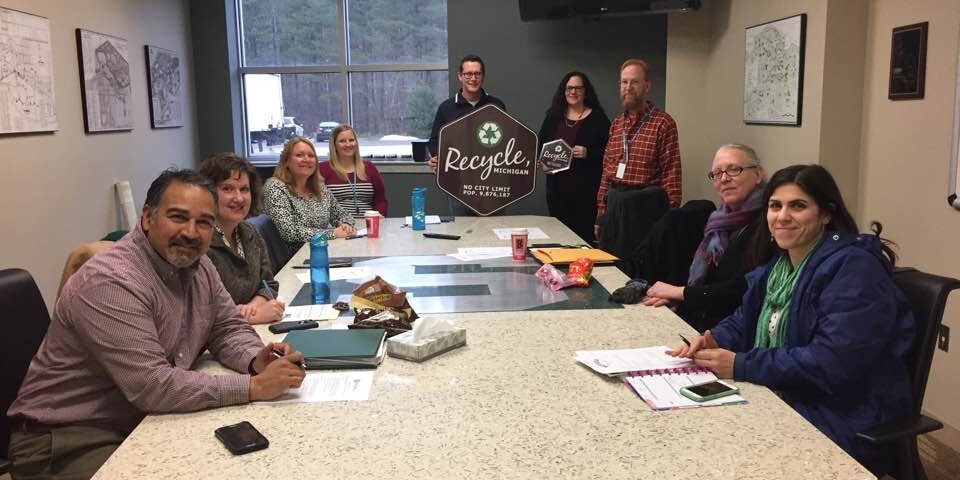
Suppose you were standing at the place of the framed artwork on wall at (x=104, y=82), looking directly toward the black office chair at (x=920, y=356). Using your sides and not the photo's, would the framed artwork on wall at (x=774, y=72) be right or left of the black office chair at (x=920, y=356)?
left

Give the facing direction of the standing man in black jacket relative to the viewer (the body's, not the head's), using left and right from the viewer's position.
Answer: facing the viewer

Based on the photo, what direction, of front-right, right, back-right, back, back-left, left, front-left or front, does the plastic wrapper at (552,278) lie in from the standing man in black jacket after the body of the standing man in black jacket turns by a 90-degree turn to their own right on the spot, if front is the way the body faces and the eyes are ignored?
left

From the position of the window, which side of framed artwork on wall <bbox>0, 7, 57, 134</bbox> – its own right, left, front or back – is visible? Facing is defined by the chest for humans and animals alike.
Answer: left

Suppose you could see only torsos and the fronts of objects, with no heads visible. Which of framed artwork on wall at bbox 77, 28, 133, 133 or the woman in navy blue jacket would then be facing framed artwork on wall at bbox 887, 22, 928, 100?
framed artwork on wall at bbox 77, 28, 133, 133

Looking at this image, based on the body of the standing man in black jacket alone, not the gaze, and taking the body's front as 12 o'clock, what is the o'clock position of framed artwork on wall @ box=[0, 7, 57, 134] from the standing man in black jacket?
The framed artwork on wall is roughly at 2 o'clock from the standing man in black jacket.

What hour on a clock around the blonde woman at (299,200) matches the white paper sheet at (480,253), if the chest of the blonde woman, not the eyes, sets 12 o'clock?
The white paper sheet is roughly at 12 o'clock from the blonde woman.

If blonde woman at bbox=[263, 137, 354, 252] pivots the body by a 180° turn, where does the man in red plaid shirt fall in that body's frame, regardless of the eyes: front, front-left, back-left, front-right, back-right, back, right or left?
back-right

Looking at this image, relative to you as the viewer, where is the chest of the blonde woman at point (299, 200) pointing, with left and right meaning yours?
facing the viewer and to the right of the viewer

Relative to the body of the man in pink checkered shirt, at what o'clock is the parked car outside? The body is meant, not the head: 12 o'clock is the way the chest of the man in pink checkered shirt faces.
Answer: The parked car outside is roughly at 8 o'clock from the man in pink checkered shirt.

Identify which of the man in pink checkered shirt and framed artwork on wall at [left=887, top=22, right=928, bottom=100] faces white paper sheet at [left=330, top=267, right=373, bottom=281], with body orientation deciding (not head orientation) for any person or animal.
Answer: the framed artwork on wall

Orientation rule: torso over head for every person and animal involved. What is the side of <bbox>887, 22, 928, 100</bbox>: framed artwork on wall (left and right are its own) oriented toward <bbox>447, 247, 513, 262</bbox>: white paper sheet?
front

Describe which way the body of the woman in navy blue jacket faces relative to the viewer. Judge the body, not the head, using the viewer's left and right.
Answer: facing the viewer and to the left of the viewer

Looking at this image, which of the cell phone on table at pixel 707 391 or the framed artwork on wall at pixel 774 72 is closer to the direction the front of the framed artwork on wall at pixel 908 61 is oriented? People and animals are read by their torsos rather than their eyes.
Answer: the cell phone on table

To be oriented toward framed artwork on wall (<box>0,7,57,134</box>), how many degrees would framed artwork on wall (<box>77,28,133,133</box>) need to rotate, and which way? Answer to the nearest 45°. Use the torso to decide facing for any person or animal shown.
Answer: approximately 90° to its right

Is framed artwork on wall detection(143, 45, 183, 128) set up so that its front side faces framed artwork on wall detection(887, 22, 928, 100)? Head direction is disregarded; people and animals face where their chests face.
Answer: yes

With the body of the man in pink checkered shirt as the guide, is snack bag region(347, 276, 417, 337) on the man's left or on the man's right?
on the man's left

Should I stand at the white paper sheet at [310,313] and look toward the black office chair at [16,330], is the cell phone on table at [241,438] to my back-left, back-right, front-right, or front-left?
front-left

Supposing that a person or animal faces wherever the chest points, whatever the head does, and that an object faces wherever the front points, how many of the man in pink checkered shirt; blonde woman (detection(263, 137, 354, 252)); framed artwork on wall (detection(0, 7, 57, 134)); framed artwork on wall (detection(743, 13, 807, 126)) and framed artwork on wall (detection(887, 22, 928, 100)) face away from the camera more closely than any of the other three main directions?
0
